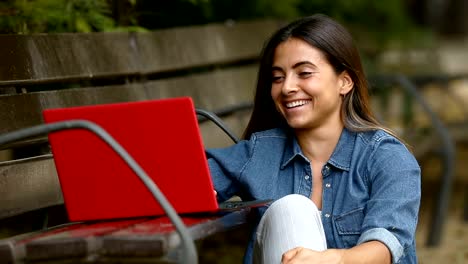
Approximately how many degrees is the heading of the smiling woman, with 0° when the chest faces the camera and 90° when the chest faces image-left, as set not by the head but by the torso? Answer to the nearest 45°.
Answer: approximately 45°

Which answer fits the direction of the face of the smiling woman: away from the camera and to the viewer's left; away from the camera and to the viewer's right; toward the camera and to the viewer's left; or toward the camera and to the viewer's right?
toward the camera and to the viewer's left
